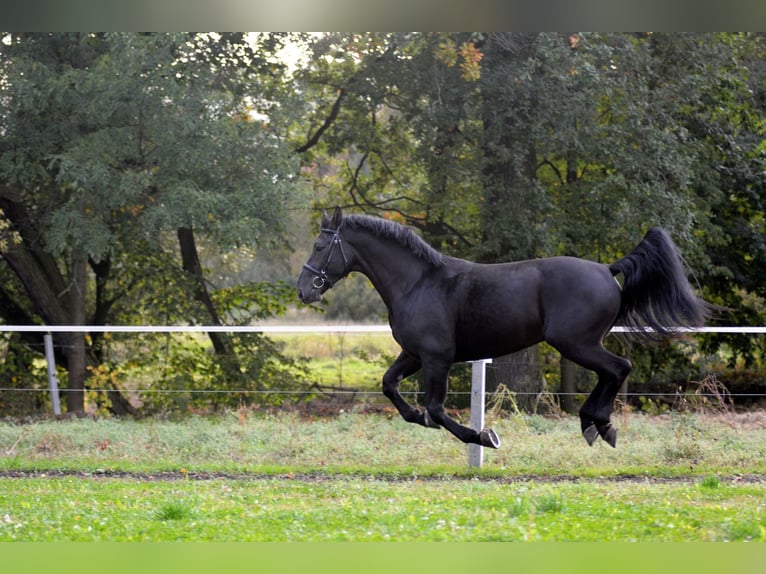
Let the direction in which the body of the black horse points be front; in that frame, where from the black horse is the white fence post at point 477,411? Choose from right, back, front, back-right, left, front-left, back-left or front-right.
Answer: right

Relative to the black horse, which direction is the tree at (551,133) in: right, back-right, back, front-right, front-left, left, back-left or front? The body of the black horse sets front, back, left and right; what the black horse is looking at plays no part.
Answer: right

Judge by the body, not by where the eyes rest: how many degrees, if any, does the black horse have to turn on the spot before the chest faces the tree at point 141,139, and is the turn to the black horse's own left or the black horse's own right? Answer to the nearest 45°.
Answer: approximately 45° to the black horse's own right

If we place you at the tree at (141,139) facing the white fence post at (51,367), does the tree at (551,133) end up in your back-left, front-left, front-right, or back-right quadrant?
back-left

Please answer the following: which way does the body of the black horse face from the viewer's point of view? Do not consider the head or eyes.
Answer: to the viewer's left

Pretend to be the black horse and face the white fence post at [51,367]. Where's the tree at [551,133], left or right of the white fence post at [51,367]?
right

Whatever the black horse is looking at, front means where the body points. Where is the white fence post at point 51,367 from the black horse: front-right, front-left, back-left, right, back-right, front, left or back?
front-right

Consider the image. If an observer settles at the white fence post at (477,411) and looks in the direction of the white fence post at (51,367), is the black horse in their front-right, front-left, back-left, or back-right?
back-left
